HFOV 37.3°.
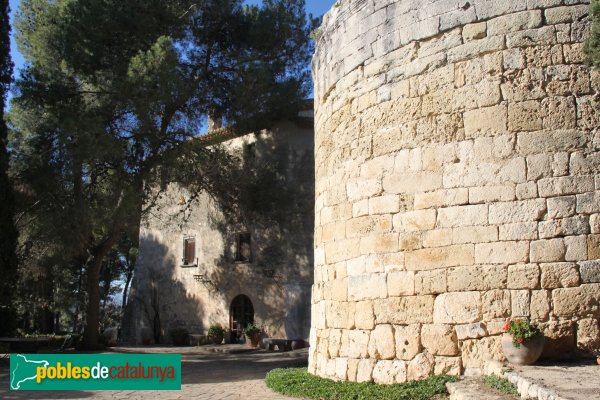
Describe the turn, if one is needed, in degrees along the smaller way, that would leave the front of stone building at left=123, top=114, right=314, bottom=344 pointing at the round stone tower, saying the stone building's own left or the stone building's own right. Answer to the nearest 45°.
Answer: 0° — it already faces it

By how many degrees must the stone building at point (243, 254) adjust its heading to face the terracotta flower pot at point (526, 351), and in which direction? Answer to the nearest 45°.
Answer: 0° — it already faces it

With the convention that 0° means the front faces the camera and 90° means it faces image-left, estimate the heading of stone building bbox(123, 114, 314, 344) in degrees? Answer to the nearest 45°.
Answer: approximately 0°
